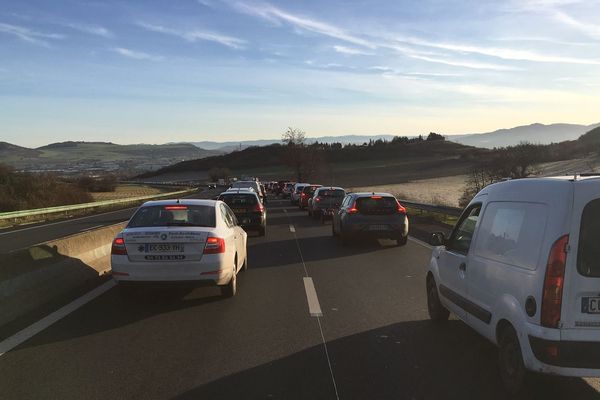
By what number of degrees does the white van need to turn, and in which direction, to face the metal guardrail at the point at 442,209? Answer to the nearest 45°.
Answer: approximately 45° to its right

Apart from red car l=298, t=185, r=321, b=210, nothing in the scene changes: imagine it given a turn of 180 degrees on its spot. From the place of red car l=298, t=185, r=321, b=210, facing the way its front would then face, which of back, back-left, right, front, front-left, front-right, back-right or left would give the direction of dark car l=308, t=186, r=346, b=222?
front

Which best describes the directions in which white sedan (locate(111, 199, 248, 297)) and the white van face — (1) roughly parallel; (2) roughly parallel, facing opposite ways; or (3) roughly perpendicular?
roughly parallel

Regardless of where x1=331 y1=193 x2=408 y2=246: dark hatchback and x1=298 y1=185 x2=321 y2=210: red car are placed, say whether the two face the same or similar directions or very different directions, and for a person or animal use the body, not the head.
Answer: same or similar directions

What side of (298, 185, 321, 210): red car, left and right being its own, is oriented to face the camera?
back

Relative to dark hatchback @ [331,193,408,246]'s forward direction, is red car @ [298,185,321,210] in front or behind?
in front

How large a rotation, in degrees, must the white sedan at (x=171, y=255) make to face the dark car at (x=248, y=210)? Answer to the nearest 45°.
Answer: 0° — it already faces it

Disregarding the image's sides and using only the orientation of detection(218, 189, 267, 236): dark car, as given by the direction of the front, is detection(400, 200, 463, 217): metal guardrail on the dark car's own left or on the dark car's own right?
on the dark car's own right

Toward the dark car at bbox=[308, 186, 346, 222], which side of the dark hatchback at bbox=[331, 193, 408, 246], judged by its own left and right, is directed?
front

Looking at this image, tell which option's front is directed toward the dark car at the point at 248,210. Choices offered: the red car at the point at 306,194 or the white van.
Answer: the white van

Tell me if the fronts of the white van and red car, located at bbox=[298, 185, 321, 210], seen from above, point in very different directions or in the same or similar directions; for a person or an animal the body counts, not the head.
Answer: same or similar directions

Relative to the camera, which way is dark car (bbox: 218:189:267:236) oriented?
away from the camera

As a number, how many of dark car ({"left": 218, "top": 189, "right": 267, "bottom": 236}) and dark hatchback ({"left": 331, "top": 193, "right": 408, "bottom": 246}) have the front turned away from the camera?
2

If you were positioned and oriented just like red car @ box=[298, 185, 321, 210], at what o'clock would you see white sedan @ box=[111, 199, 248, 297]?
The white sedan is roughly at 6 o'clock from the red car.

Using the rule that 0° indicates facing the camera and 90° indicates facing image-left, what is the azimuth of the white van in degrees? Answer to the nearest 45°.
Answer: approximately 135°

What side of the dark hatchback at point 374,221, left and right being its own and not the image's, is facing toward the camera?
back

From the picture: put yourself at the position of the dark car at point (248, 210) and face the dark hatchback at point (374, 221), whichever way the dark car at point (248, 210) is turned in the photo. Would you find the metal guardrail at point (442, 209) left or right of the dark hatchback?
left

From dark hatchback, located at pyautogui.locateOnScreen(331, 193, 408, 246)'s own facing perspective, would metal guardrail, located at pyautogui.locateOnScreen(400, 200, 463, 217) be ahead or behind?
ahead

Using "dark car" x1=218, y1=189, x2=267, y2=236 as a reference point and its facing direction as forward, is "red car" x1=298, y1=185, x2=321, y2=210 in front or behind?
in front
